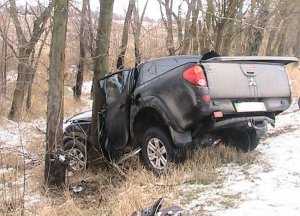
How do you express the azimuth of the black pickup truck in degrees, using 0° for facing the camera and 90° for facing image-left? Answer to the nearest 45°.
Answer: approximately 135°

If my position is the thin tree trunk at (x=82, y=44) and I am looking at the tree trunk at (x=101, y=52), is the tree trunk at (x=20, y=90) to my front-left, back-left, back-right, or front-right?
front-right

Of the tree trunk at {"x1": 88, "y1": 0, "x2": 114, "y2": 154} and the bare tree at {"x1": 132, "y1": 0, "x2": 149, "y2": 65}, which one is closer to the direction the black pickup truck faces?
the tree trunk

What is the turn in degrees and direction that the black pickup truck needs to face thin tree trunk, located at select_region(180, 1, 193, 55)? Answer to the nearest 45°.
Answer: approximately 45° to its right

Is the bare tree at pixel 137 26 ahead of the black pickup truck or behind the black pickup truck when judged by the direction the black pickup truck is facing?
ahead

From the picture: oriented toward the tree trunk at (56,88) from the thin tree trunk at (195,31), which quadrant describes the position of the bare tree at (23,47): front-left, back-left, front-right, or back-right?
front-right

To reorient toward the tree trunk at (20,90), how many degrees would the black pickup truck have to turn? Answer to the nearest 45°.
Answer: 0° — it already faces it

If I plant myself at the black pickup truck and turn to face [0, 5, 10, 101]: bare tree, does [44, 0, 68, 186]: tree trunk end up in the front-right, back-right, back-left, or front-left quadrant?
front-left

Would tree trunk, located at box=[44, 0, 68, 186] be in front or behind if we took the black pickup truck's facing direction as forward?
in front

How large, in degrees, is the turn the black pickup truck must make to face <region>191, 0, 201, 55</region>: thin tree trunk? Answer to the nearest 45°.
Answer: approximately 45° to its right
